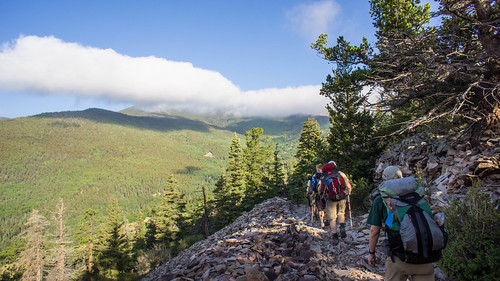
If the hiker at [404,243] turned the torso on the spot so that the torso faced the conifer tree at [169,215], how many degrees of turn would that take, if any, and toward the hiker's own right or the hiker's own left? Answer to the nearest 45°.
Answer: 0° — they already face it

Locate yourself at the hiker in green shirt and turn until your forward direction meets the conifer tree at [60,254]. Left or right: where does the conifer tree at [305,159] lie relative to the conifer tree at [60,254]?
right

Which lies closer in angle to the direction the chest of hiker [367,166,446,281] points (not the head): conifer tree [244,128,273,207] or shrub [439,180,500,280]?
the conifer tree

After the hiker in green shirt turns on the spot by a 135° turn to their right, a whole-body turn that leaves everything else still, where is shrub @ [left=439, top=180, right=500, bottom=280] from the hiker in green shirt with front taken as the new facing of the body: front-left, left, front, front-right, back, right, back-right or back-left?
front-left

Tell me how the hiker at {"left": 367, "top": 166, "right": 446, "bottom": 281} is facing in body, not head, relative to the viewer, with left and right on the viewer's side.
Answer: facing away from the viewer and to the left of the viewer
